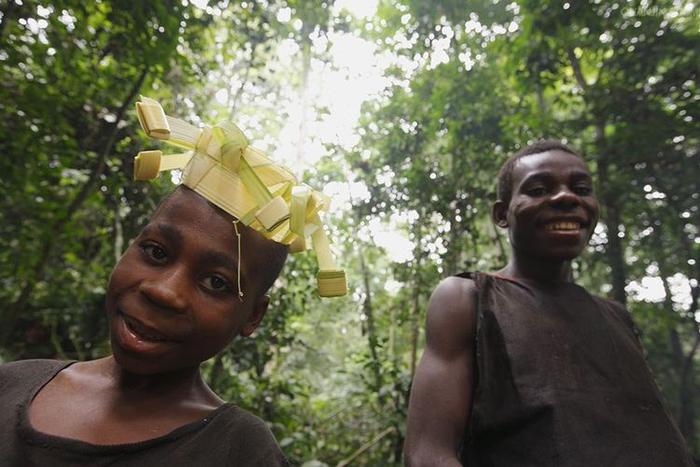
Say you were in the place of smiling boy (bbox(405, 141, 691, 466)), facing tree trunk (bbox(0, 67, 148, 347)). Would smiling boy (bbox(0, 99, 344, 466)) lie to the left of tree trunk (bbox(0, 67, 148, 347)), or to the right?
left

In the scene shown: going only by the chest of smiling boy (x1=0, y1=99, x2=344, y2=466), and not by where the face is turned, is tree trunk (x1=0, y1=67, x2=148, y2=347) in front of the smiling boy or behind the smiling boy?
behind

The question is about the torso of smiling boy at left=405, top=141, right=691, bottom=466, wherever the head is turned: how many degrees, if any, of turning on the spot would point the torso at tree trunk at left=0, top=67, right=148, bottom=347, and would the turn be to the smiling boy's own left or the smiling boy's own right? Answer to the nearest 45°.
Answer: approximately 135° to the smiling boy's own right

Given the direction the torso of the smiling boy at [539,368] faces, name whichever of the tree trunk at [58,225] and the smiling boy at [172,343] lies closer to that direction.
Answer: the smiling boy

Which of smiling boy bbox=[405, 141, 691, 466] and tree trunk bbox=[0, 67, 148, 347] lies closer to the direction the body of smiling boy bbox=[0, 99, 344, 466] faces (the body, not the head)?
the smiling boy

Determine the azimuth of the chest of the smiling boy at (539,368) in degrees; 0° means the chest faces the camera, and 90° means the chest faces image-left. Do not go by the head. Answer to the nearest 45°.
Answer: approximately 315°

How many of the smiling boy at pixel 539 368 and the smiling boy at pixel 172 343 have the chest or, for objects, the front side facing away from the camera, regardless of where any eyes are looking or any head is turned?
0

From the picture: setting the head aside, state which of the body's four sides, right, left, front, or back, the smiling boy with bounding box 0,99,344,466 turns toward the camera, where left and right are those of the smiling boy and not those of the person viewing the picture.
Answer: front

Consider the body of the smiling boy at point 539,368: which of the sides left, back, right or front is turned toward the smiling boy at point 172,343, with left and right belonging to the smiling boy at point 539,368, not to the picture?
right

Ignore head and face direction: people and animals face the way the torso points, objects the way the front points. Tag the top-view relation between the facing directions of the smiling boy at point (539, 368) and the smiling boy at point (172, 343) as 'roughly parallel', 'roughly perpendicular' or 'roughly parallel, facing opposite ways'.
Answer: roughly parallel

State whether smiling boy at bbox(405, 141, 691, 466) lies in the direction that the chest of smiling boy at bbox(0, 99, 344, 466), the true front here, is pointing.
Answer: no
